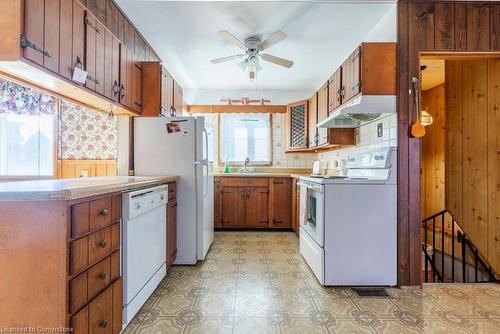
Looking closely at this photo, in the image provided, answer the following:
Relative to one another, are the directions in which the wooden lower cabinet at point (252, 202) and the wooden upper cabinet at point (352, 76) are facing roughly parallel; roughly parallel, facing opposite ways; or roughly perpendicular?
roughly perpendicular

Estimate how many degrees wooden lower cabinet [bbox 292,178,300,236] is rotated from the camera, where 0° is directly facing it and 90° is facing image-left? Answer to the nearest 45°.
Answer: approximately 90°

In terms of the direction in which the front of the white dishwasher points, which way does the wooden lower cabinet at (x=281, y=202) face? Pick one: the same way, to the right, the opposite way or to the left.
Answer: to the right

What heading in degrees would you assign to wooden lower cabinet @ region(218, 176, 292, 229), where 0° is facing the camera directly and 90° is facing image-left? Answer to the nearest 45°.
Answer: approximately 0°

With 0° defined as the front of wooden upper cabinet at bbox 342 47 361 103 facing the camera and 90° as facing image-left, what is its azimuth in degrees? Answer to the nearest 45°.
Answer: approximately 90°

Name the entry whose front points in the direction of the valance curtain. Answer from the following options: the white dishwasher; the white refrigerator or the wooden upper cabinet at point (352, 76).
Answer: the wooden upper cabinet

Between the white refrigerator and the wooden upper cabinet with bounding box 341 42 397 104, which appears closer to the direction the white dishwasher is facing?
the wooden upper cabinet
